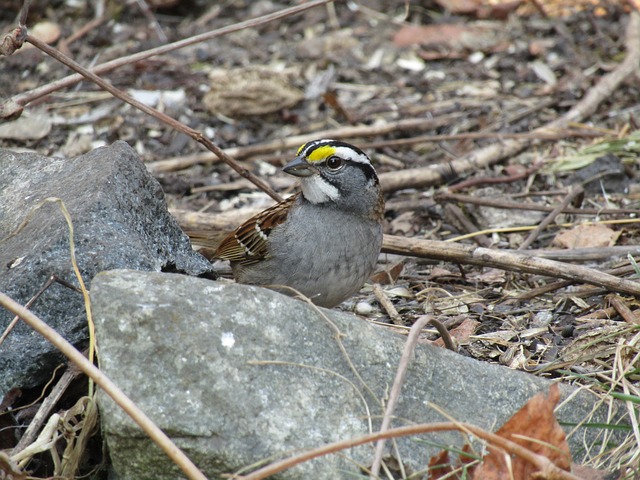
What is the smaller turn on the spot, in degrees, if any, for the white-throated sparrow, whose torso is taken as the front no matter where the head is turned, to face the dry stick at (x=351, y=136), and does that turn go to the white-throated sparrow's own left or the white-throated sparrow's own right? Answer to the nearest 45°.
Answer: approximately 135° to the white-throated sparrow's own left

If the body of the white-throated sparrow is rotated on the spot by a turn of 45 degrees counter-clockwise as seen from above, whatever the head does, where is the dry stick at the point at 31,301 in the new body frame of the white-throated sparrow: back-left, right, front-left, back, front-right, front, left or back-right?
back-right

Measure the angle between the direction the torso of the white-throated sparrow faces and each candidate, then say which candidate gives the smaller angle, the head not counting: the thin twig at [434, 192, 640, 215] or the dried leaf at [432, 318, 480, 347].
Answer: the dried leaf

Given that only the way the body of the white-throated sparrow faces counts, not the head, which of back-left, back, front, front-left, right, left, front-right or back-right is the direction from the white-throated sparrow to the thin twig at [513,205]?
left

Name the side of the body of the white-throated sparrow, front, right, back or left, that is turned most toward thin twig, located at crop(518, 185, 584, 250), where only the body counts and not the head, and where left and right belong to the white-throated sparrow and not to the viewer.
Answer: left

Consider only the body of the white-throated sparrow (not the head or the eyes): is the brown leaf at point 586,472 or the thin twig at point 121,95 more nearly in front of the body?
the brown leaf

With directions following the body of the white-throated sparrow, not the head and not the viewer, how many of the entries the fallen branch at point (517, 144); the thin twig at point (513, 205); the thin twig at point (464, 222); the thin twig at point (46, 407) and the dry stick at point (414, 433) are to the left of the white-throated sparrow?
3

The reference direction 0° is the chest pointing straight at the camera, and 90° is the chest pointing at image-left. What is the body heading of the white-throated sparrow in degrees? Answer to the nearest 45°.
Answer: approximately 315°
